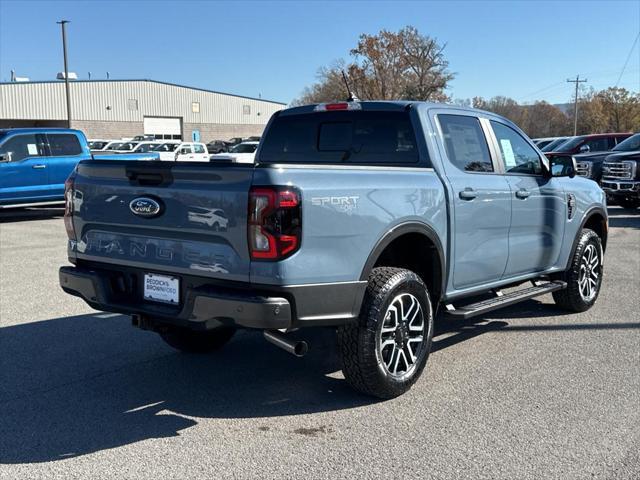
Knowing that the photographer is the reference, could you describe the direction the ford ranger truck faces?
facing away from the viewer and to the right of the viewer

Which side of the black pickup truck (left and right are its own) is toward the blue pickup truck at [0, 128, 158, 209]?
front

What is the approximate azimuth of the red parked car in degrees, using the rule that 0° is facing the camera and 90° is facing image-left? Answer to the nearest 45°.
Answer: approximately 45°

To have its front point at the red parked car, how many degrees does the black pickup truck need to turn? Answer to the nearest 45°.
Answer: approximately 135° to its right

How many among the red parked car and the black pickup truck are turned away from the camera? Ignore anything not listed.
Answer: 0

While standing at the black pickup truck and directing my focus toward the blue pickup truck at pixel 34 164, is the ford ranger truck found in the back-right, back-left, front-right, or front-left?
front-left

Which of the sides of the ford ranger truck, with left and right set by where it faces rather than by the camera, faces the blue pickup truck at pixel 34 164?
left

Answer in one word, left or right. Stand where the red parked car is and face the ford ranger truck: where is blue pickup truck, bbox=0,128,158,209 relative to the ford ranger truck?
right

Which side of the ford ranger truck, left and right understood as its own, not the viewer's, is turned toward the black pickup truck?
front

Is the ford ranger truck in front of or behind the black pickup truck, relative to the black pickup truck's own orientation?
in front

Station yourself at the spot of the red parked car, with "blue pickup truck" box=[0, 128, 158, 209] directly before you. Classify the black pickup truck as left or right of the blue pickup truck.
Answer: left

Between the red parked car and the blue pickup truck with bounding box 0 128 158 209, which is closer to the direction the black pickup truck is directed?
the blue pickup truck

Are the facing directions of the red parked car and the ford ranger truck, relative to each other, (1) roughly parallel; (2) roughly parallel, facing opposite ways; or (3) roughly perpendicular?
roughly parallel, facing opposite ways

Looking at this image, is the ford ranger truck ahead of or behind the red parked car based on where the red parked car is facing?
ahead
